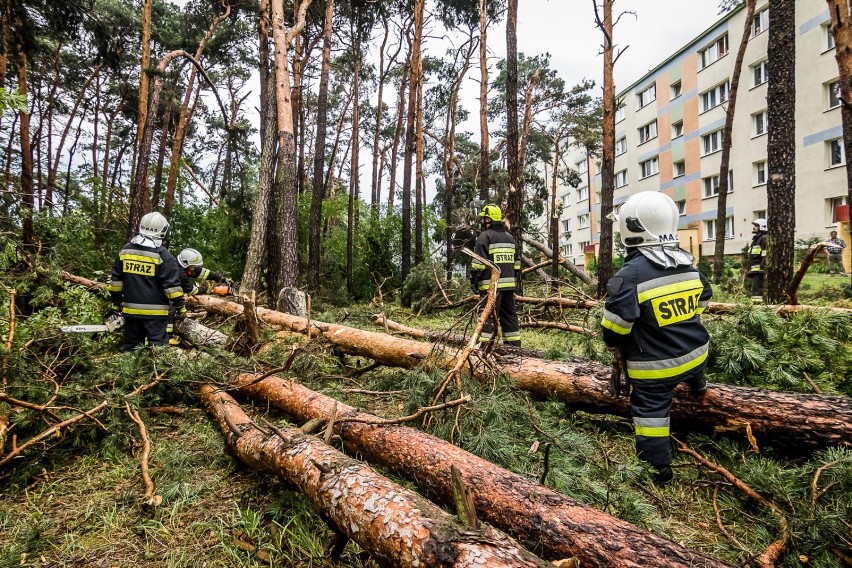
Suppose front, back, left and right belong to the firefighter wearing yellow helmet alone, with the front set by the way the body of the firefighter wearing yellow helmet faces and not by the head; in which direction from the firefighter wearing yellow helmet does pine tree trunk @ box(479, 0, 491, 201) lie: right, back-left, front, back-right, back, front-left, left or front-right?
front-right

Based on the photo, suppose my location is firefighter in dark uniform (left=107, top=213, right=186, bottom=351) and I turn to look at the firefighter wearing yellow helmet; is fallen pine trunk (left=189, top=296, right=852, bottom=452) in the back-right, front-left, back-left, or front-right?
front-right

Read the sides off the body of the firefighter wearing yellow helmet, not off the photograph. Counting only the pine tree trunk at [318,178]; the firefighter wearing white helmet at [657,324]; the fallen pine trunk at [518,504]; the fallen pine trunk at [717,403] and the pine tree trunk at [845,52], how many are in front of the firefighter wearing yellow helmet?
1

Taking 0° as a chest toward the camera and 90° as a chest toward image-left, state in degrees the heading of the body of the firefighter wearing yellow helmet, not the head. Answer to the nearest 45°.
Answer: approximately 135°

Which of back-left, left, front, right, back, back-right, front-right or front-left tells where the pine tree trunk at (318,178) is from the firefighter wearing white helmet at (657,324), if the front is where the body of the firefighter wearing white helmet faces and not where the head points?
front

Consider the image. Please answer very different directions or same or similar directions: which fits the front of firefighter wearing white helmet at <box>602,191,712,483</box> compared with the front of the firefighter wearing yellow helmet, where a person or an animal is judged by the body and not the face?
same or similar directions

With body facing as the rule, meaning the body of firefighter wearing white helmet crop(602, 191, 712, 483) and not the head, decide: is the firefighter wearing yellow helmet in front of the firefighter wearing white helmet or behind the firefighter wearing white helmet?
in front

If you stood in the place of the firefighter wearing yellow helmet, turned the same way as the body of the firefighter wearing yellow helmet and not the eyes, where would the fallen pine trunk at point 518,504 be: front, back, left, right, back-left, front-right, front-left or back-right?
back-left

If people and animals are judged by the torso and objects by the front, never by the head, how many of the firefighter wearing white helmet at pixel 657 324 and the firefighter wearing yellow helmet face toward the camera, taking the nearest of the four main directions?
0

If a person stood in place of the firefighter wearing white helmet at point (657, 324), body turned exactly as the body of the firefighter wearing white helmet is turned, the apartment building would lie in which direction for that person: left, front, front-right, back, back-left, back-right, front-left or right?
front-right

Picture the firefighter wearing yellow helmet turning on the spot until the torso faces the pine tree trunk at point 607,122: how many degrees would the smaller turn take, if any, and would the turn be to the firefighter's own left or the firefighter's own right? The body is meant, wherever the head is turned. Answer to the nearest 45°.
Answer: approximately 90° to the firefighter's own right

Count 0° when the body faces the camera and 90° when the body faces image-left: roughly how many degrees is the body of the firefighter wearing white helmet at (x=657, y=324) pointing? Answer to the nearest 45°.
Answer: approximately 135°

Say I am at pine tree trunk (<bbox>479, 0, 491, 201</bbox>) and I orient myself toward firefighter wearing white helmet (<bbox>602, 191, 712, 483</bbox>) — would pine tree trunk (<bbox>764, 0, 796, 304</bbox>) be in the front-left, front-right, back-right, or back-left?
front-left

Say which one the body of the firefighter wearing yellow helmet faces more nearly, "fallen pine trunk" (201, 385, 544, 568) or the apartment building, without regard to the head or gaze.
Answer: the apartment building

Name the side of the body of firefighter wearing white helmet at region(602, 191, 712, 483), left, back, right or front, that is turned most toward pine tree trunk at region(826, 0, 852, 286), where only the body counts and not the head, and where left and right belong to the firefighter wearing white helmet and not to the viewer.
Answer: right
